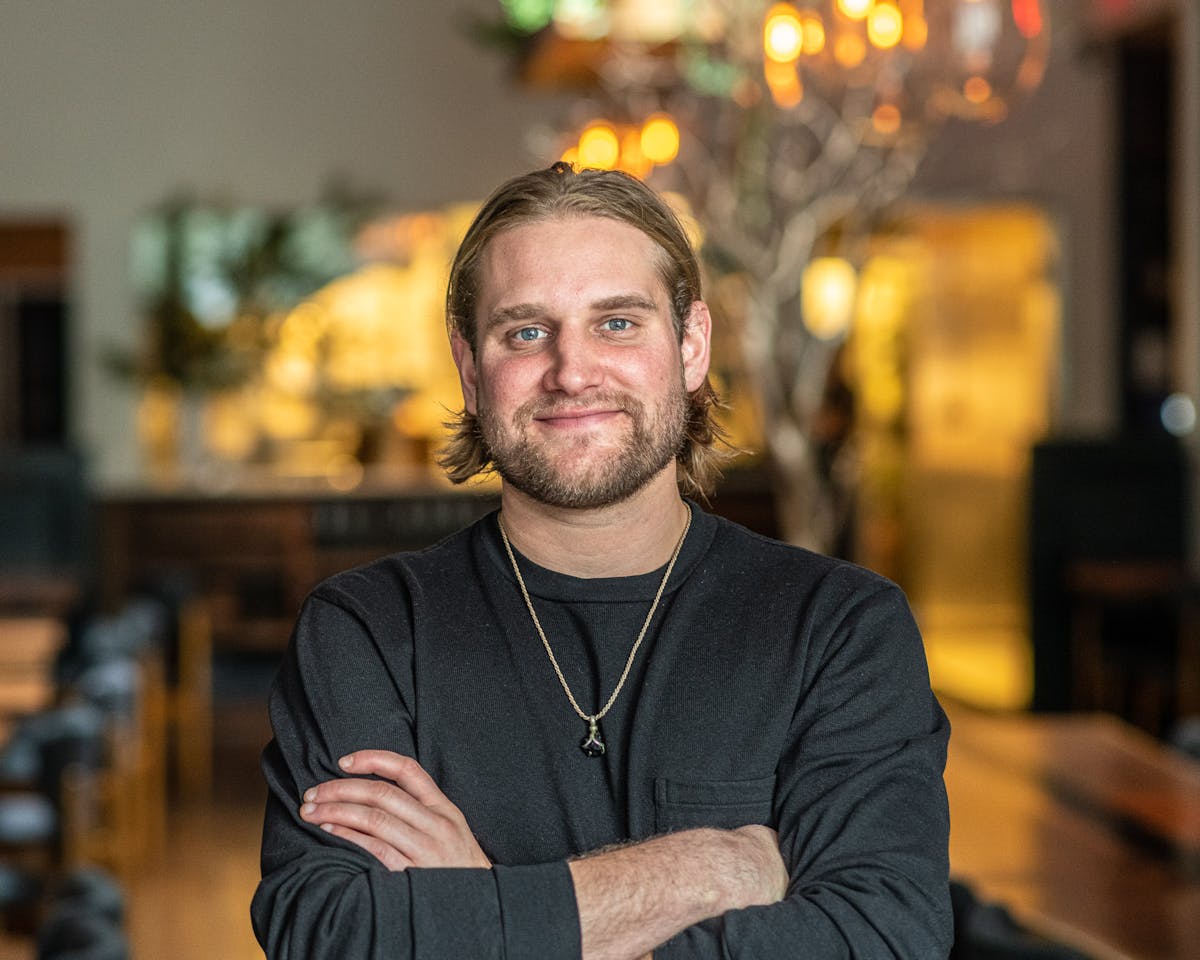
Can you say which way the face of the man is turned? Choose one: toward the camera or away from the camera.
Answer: toward the camera

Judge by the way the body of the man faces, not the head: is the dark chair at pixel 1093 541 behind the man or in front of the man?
behind

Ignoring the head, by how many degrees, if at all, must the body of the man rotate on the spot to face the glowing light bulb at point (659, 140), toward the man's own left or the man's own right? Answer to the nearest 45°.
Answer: approximately 180°

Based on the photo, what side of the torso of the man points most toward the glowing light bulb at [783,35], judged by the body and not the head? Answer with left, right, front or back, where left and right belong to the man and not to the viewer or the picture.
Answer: back

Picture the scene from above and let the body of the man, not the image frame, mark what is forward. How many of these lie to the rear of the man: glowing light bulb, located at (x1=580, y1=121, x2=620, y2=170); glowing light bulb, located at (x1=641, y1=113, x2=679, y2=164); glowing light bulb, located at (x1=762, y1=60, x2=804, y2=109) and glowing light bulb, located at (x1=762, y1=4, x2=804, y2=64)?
4

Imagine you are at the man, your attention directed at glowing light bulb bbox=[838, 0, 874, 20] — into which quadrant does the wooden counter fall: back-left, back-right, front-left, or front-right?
front-left

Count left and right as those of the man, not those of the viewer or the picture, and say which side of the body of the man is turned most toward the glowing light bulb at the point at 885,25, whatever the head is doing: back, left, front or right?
back

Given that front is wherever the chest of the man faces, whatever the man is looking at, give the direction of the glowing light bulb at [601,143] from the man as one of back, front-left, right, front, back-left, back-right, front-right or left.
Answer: back

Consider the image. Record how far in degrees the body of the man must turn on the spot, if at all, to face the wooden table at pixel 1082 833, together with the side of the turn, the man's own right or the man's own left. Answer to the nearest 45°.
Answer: approximately 135° to the man's own left

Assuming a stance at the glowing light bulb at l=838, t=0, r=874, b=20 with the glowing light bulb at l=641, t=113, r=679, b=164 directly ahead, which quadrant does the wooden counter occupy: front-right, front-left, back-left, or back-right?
front-left

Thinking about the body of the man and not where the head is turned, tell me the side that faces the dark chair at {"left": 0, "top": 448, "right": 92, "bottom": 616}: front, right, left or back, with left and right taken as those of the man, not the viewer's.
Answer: back

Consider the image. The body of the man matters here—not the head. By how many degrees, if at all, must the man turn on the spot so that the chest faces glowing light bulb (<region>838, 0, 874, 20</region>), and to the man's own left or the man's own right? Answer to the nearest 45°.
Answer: approximately 180°

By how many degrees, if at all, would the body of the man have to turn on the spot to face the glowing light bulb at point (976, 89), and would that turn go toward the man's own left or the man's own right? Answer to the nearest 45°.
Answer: approximately 180°

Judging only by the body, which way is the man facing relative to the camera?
toward the camera
